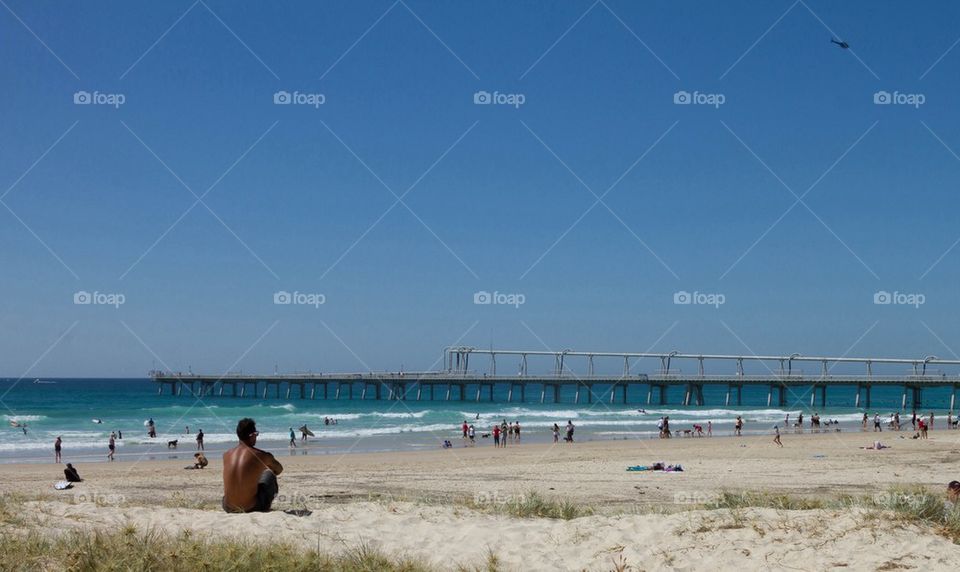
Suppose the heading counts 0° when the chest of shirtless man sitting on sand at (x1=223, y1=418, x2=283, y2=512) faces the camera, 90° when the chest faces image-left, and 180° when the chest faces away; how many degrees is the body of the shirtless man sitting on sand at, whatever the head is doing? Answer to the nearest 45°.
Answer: approximately 225°
